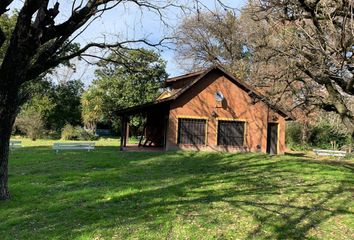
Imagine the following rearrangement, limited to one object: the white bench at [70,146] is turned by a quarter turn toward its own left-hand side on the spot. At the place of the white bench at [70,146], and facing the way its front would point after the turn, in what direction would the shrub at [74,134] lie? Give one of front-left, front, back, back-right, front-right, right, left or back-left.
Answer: left

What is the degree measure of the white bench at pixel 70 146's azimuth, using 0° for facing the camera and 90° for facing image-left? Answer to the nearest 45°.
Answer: approximately 0°

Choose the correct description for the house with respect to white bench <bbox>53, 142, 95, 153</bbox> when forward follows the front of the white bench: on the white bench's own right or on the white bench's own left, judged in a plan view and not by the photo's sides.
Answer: on the white bench's own left

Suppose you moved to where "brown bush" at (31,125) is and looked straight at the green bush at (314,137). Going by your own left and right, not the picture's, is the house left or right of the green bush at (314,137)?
right
